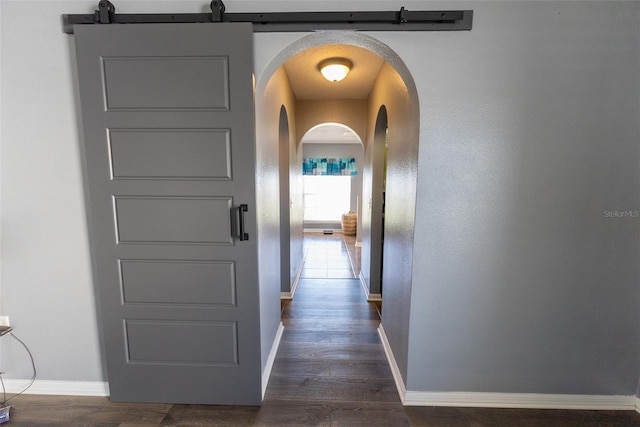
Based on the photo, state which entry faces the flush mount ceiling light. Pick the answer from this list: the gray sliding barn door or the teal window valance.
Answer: the teal window valance

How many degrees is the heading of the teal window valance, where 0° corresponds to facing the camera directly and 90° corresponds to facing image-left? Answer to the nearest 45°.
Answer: approximately 0°

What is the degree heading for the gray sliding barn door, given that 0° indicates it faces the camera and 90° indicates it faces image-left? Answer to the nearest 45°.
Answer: approximately 0°

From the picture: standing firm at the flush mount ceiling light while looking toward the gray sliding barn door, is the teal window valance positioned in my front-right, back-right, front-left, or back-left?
back-right

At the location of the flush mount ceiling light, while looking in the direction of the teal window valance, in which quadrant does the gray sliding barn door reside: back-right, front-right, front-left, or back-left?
back-left

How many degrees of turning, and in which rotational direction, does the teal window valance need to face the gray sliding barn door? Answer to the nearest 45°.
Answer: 0° — it already faces it

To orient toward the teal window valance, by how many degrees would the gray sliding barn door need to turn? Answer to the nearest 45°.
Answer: approximately 135° to its left

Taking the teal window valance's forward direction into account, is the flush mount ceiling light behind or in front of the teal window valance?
in front

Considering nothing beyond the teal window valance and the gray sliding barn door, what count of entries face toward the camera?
2
